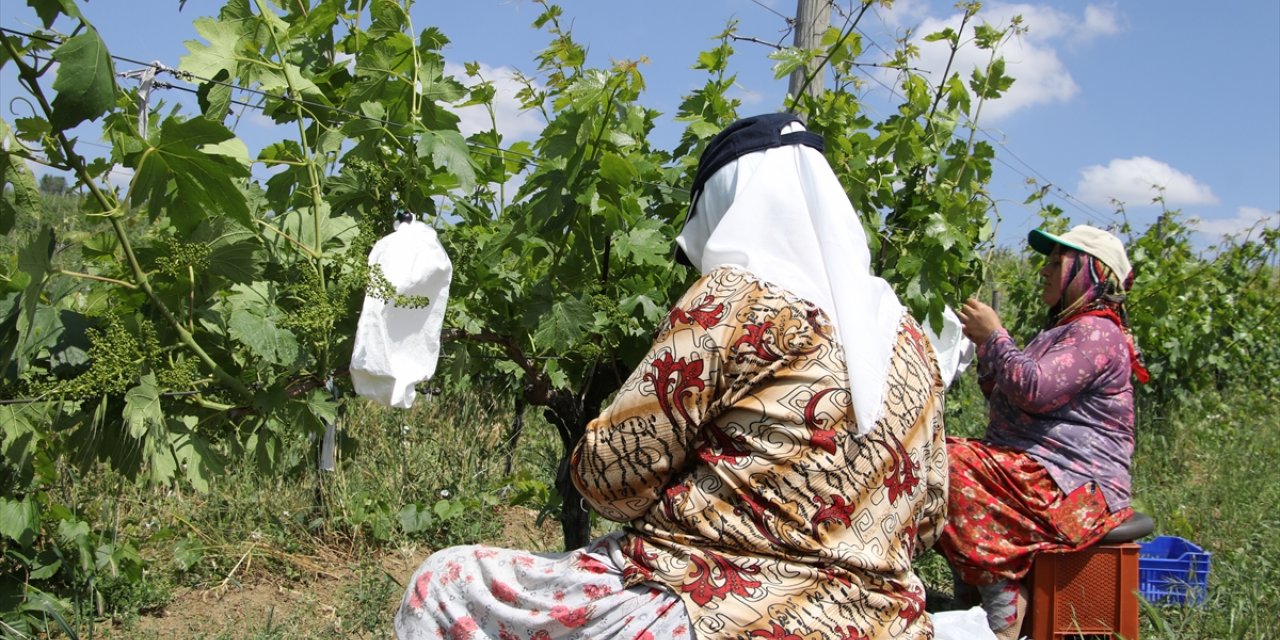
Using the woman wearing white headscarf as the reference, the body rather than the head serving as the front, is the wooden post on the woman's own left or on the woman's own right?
on the woman's own right

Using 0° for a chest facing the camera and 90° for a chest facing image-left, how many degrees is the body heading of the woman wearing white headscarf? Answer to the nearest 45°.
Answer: approximately 135°

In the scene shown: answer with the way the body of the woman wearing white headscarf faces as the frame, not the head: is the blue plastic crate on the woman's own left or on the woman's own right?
on the woman's own right

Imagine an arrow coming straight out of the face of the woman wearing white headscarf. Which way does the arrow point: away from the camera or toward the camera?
away from the camera

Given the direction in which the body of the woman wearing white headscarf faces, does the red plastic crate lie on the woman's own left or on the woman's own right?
on the woman's own right

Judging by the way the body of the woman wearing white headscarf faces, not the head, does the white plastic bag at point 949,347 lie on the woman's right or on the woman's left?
on the woman's right

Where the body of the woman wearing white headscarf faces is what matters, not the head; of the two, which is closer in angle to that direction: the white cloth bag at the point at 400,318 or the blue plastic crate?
the white cloth bag

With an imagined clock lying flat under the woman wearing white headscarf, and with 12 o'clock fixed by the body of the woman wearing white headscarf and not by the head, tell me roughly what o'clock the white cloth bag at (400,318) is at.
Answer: The white cloth bag is roughly at 11 o'clock from the woman wearing white headscarf.
